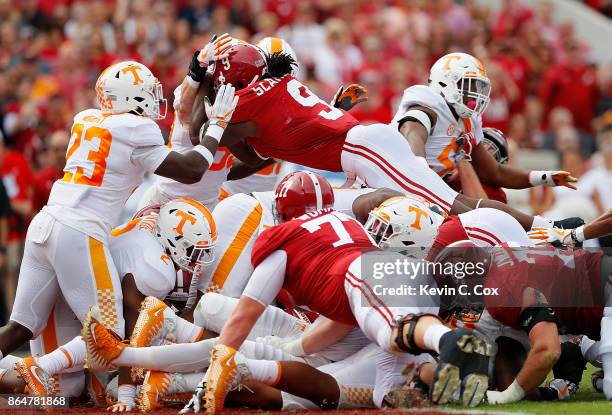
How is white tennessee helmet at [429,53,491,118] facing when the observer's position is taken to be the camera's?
facing the viewer and to the right of the viewer

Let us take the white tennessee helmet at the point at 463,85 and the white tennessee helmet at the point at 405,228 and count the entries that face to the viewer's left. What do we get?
1

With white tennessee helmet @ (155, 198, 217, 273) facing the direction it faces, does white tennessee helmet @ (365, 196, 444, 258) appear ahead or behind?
ahead

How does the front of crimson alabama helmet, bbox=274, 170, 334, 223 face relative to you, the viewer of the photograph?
facing away from the viewer and to the left of the viewer

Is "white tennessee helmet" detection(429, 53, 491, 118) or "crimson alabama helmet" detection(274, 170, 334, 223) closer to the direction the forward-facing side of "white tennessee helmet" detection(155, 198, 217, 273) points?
the crimson alabama helmet

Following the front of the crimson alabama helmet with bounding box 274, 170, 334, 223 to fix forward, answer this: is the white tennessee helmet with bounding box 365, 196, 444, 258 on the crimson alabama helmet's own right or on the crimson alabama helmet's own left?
on the crimson alabama helmet's own right
